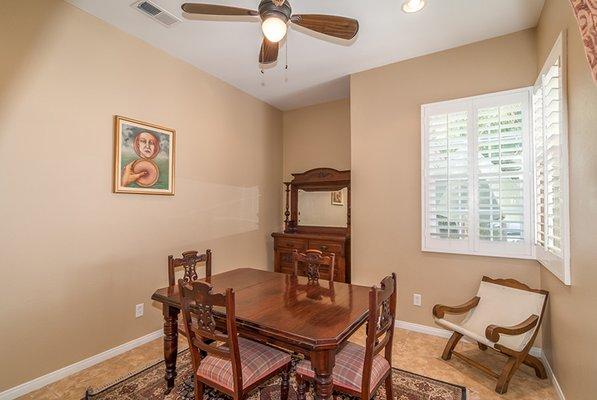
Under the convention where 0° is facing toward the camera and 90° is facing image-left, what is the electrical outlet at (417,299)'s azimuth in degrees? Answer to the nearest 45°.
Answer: approximately 0°

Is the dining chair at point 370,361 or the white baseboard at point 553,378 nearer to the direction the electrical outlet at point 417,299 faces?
the dining chair

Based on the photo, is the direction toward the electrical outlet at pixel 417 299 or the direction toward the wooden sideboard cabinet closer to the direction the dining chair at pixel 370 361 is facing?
the wooden sideboard cabinet

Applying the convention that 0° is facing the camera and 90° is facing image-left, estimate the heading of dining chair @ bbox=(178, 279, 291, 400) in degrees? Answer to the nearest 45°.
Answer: approximately 225°

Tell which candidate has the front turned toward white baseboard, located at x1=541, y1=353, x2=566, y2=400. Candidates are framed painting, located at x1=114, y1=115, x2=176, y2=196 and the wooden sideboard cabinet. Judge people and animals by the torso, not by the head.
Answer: the framed painting

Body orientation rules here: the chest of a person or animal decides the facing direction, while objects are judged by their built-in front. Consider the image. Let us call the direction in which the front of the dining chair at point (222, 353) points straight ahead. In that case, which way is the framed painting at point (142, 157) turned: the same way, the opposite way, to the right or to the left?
to the right

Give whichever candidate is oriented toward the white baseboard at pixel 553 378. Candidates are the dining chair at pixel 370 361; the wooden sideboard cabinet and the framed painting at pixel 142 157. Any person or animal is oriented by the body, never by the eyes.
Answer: the framed painting

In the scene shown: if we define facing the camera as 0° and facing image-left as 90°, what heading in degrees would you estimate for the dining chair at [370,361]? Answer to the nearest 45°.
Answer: approximately 135°
